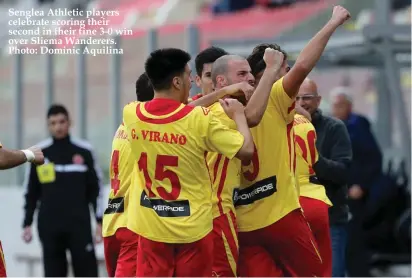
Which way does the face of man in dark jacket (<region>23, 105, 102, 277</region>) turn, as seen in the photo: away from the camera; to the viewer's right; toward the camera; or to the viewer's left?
toward the camera

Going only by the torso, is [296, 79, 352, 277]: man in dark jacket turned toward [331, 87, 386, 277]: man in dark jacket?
no

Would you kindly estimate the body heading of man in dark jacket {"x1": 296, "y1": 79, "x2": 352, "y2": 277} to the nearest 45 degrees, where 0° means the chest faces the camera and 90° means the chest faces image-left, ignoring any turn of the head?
approximately 45°

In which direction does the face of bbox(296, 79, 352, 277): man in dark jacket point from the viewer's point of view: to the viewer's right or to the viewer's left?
to the viewer's left

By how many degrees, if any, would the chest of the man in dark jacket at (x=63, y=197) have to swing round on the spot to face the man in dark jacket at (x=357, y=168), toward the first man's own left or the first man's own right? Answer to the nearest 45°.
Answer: approximately 90° to the first man's own left

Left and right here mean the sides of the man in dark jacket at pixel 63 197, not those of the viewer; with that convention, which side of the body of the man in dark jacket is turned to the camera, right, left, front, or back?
front

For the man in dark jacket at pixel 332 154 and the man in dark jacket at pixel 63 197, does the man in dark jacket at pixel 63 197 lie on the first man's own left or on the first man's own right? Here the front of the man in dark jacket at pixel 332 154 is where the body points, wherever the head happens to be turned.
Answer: on the first man's own right

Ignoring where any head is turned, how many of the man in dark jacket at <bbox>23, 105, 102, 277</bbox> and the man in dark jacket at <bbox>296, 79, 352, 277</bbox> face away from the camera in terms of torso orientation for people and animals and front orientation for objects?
0
